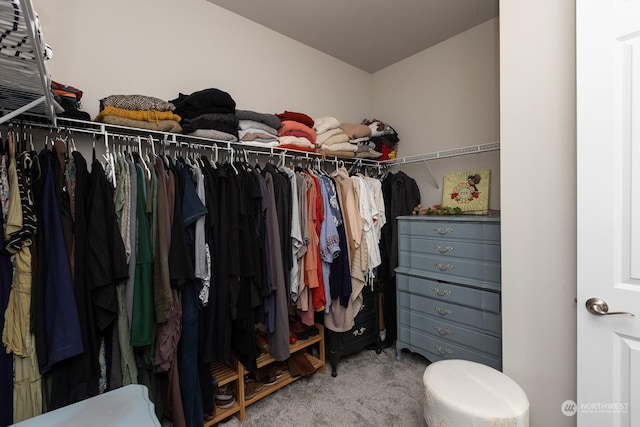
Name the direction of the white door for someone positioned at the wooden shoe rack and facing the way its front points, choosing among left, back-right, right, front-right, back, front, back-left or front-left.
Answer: front

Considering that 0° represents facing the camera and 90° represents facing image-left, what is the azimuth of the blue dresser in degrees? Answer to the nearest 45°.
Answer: approximately 45°

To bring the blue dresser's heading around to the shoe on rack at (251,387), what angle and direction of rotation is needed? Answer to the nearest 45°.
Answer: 0° — it already faces it

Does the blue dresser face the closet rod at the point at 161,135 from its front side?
yes

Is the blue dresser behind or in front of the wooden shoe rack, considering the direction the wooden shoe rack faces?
in front

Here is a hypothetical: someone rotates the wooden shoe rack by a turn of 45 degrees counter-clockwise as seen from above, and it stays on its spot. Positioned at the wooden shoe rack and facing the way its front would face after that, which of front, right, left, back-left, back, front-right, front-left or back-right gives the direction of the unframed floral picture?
front

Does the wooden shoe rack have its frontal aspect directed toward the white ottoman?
yes

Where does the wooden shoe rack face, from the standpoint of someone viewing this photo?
facing the viewer and to the right of the viewer
